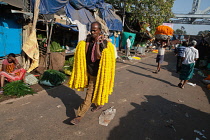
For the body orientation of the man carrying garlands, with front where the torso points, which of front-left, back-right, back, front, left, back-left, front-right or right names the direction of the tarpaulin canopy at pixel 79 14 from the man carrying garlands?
back-right

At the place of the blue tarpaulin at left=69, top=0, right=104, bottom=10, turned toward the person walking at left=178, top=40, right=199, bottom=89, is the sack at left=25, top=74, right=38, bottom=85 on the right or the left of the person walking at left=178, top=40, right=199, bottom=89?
right

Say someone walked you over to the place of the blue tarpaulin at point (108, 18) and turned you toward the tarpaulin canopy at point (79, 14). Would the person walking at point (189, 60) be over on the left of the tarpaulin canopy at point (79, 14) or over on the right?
left

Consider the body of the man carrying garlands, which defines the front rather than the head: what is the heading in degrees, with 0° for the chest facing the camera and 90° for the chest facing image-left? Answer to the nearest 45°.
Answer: approximately 45°

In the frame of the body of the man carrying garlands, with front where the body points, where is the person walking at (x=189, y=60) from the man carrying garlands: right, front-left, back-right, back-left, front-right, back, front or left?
back

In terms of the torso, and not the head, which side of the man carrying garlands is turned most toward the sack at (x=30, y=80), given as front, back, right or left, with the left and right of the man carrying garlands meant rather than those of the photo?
right

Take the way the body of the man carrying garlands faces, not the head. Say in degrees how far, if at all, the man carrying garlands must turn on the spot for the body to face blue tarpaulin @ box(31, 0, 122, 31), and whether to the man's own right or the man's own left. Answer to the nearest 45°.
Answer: approximately 135° to the man's own right

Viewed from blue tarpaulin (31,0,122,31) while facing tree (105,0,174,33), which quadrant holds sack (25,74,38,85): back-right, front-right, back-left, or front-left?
back-right

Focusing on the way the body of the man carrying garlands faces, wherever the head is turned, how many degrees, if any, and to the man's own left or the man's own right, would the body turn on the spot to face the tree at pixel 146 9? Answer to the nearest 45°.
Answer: approximately 135° to the man's own right

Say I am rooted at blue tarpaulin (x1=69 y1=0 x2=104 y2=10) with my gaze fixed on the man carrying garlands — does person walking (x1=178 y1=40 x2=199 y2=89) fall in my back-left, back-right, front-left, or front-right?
front-left

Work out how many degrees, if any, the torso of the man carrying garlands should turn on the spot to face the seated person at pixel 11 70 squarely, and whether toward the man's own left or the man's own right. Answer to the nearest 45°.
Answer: approximately 90° to the man's own right

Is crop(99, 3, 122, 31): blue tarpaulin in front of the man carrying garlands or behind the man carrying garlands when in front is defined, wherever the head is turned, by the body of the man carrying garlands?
behind
